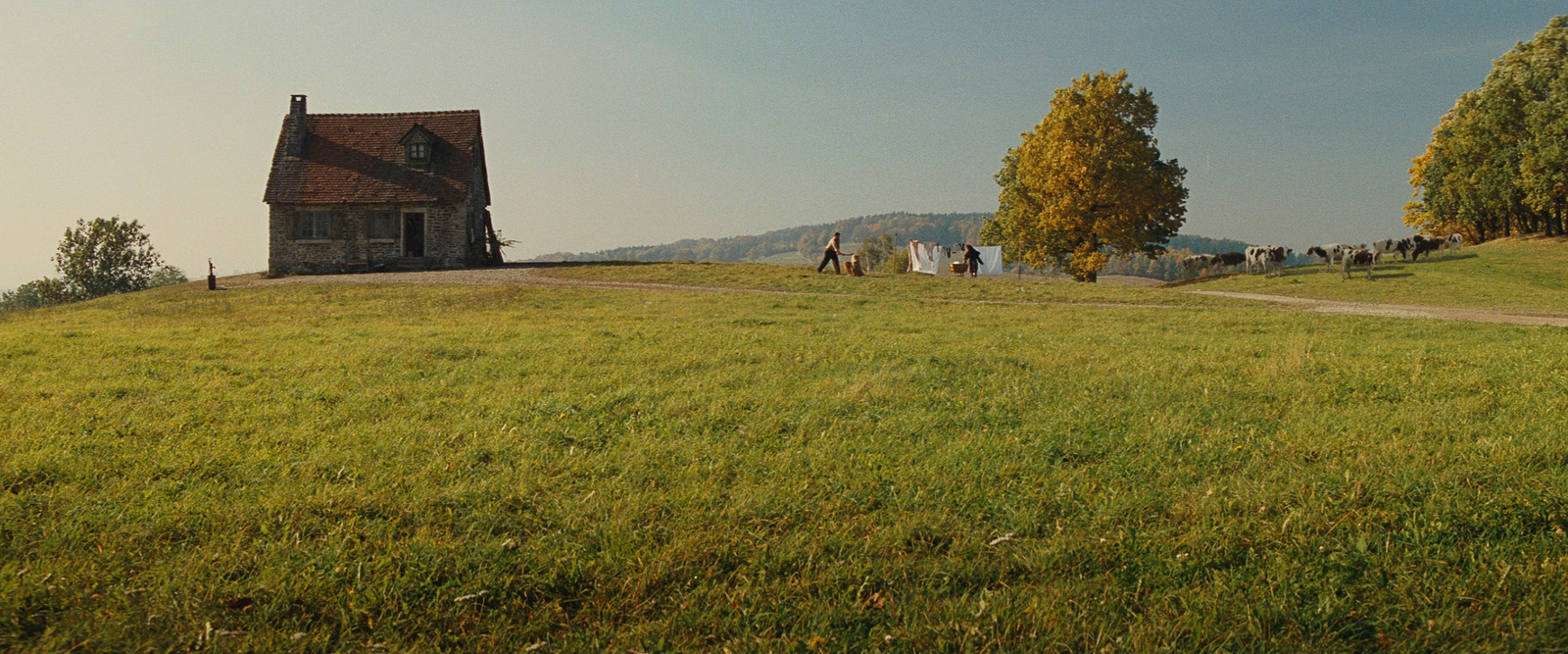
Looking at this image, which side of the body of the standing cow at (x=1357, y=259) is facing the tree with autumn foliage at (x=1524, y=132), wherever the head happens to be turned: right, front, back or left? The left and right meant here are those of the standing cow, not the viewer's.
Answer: left

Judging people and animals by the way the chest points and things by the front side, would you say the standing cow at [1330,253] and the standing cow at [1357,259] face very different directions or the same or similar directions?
very different directions

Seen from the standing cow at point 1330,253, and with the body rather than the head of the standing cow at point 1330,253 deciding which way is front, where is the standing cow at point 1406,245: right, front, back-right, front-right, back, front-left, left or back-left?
back-right

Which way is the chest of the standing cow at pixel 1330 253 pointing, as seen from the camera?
to the viewer's left
